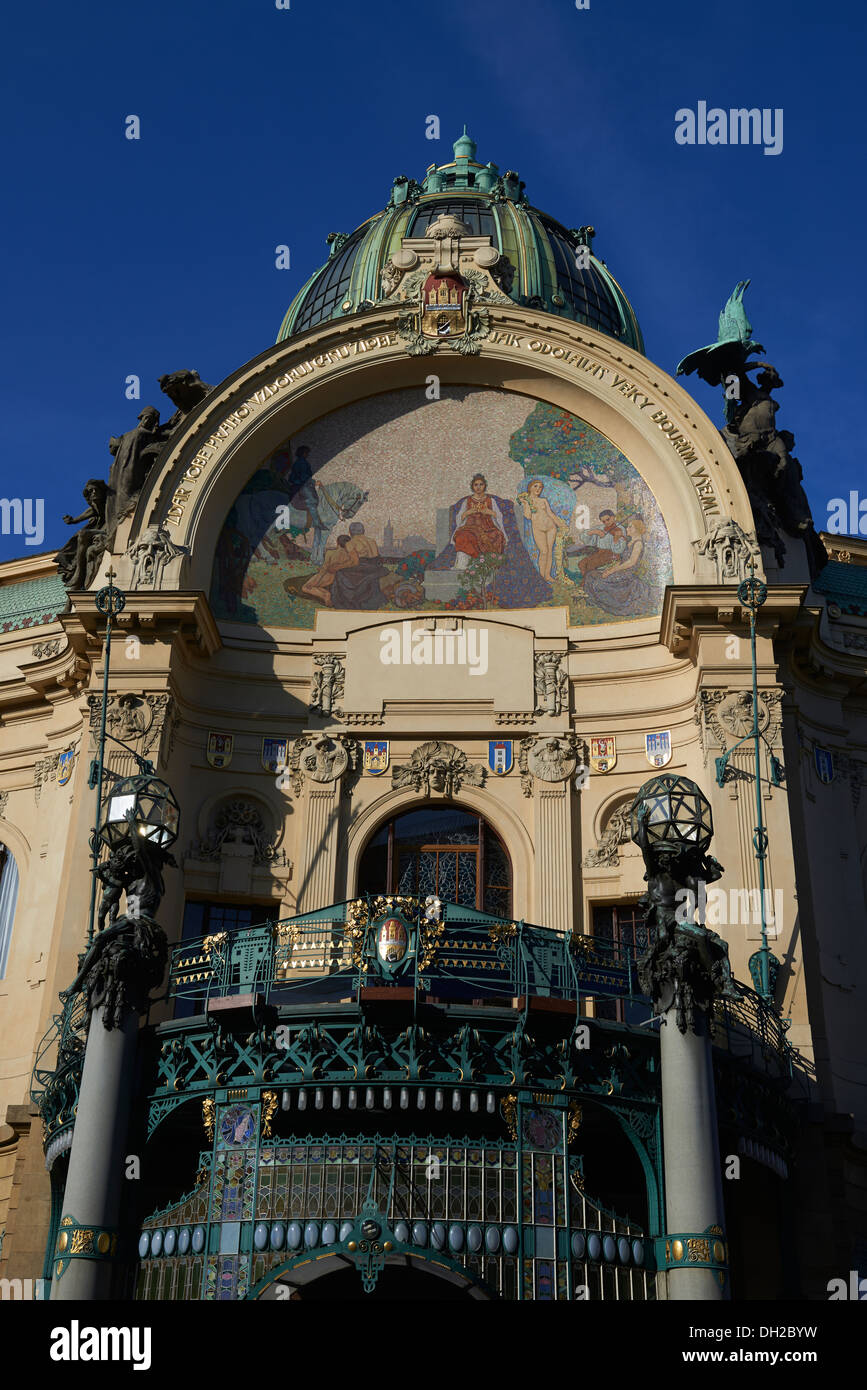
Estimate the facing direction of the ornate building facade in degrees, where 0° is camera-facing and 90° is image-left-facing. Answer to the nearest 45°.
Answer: approximately 0°
